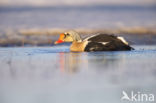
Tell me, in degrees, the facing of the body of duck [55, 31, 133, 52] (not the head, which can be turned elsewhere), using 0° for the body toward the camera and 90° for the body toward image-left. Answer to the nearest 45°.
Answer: approximately 90°
